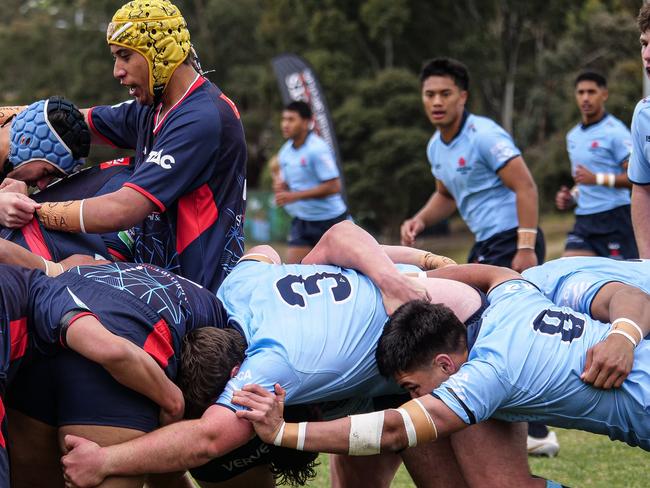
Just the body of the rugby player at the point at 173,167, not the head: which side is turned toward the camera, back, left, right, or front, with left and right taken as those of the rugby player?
left

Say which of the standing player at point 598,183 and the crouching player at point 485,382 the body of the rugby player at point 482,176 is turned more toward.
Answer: the crouching player

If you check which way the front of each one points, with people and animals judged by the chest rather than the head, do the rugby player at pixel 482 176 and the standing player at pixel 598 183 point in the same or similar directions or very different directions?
same or similar directions

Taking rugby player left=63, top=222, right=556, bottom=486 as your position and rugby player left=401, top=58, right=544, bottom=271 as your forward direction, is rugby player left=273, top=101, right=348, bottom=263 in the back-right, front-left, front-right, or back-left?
front-left

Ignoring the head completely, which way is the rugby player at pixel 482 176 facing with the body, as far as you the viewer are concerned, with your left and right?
facing the viewer and to the left of the viewer

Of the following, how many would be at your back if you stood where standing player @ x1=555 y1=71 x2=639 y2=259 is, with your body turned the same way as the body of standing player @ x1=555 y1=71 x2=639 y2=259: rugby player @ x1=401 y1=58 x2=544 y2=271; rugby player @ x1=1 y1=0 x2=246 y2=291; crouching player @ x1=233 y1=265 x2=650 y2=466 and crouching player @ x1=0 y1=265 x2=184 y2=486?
0

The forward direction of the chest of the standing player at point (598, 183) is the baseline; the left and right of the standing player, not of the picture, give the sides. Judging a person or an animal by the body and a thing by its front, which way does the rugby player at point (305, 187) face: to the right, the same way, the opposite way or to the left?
the same way

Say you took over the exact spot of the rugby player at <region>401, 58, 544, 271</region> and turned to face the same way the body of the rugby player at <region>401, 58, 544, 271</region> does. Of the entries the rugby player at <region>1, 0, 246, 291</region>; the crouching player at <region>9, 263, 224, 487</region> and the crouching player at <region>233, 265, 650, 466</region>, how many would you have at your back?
0
